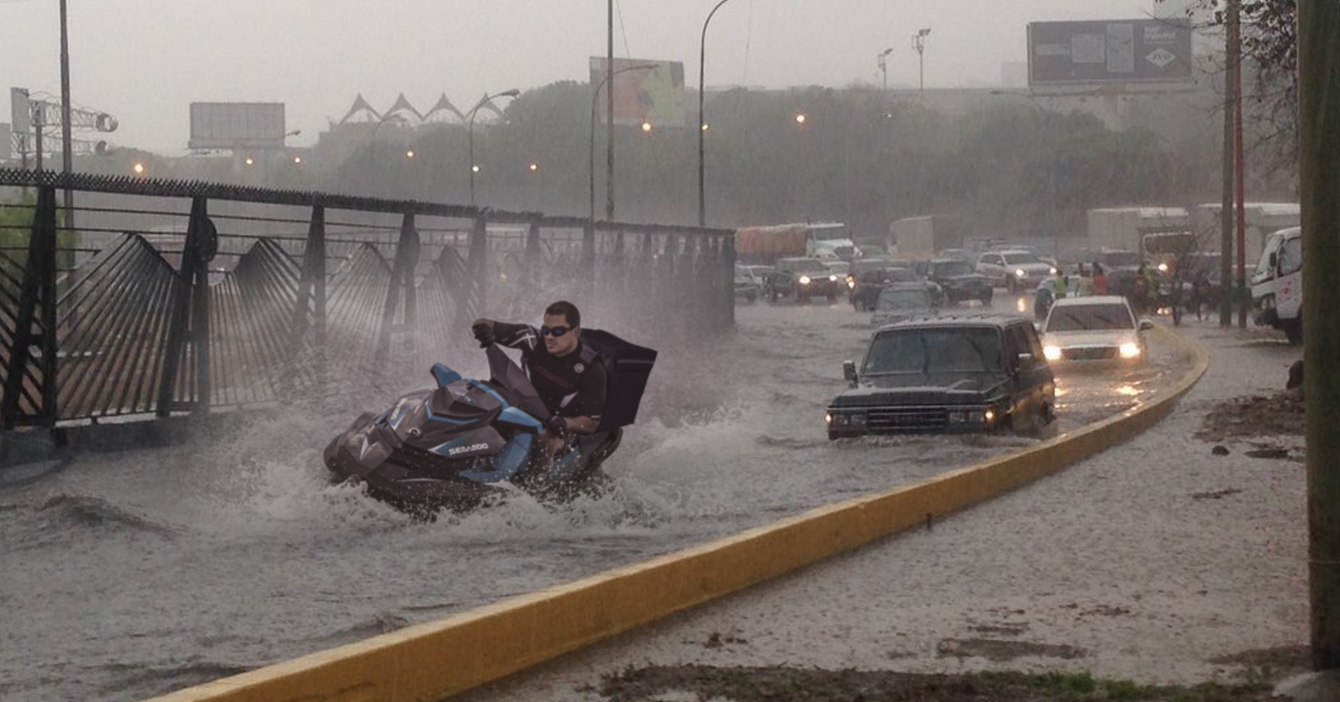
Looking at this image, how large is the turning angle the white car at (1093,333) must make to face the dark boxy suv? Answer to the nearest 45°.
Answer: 0° — it already faces it

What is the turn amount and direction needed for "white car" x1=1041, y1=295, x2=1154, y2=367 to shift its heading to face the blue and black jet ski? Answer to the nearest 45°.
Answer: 0° — it already faces it

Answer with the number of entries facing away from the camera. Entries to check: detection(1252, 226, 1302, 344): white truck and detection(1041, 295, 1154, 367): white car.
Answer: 0

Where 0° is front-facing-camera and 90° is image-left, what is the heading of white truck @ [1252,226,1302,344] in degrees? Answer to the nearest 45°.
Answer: approximately 45°

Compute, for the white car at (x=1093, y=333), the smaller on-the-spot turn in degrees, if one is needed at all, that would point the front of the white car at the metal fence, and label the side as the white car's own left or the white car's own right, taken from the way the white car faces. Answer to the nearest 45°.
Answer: approximately 45° to the white car's own right

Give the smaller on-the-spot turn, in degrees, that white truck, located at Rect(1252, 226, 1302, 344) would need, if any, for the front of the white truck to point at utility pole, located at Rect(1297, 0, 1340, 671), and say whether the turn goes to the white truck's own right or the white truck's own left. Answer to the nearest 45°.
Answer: approximately 45° to the white truck's own left

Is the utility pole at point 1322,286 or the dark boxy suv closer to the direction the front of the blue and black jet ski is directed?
the utility pole

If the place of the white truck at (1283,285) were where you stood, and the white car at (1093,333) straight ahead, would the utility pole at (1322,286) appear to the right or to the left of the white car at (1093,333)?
left

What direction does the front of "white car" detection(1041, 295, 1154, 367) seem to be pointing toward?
toward the camera

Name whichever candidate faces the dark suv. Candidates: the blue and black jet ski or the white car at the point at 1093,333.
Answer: the white car

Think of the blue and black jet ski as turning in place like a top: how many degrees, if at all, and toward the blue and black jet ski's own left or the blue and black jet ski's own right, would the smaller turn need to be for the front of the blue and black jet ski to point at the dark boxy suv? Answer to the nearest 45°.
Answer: approximately 180°
